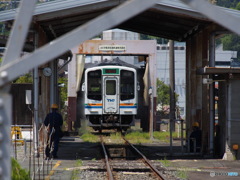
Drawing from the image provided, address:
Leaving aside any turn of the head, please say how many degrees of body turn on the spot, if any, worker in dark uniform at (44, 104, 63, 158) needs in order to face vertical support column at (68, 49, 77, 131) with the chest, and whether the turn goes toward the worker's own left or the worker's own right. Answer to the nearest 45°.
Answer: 0° — they already face it

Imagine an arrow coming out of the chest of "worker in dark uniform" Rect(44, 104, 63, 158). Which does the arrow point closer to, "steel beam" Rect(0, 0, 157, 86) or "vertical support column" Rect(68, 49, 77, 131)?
the vertical support column

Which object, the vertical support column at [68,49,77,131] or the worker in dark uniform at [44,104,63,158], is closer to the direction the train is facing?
the worker in dark uniform

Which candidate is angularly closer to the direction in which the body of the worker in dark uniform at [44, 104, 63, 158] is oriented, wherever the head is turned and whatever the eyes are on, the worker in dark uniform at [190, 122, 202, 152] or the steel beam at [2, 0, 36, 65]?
the worker in dark uniform

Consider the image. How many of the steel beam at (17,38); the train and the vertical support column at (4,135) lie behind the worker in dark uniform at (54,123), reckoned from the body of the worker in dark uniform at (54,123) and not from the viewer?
2

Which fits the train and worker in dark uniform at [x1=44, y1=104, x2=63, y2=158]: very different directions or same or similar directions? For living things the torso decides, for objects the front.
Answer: very different directions

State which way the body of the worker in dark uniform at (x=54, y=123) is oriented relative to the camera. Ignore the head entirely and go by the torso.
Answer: away from the camera

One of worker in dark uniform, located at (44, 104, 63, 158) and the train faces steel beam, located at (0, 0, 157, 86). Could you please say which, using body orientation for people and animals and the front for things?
the train

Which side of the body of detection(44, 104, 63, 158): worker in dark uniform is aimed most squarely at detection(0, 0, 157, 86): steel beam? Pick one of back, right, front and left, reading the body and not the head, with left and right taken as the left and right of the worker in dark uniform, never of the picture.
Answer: back

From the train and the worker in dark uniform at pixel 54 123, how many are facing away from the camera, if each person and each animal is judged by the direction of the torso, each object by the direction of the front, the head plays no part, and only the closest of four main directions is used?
1

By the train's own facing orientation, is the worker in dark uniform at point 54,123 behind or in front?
in front

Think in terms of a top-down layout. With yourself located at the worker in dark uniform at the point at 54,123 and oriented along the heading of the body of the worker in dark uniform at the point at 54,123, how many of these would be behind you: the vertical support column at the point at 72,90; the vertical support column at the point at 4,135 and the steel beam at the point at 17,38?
2

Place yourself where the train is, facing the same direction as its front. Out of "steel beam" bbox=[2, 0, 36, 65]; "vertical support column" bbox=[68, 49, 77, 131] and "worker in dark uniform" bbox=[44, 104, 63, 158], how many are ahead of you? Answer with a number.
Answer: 2
